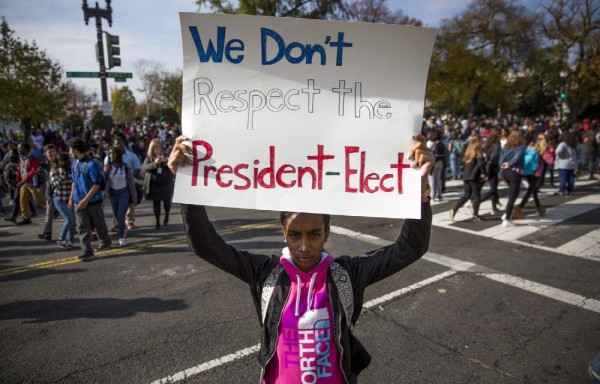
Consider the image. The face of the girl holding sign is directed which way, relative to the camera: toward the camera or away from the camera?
toward the camera

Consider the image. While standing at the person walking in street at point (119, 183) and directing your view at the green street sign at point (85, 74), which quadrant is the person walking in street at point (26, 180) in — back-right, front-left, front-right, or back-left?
front-left

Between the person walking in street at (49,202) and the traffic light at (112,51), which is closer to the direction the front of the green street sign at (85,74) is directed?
the person walking in street

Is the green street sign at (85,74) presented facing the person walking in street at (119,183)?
yes

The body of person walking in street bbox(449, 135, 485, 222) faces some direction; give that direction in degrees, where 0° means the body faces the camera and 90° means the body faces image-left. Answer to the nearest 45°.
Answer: approximately 225°

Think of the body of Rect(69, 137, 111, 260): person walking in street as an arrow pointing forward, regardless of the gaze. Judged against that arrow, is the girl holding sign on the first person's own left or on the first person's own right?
on the first person's own left

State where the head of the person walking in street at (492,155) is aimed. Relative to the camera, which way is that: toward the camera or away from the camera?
away from the camera

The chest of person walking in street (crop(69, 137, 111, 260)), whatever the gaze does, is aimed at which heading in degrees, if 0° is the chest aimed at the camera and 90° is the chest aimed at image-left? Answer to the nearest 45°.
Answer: approximately 45°

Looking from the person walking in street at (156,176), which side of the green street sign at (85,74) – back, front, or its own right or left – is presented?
front

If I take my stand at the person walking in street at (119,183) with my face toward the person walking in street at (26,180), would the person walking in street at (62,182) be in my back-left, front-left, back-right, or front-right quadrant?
front-left

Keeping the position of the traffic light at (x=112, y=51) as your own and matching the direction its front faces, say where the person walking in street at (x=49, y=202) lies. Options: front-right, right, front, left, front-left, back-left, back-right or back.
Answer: right

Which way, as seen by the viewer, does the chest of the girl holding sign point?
toward the camera

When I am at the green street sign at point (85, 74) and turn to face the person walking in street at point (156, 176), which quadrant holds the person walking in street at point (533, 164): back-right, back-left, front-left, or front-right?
front-left

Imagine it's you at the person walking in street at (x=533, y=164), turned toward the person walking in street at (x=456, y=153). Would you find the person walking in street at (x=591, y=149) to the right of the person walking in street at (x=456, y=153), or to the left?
right

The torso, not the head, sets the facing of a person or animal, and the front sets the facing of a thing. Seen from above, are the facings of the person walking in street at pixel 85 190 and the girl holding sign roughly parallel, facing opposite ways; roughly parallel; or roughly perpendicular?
roughly parallel

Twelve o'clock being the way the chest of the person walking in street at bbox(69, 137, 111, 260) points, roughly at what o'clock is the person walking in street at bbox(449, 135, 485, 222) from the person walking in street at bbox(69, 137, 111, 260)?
the person walking in street at bbox(449, 135, 485, 222) is roughly at 8 o'clock from the person walking in street at bbox(69, 137, 111, 260).

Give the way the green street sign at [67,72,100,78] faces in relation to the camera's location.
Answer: facing the viewer
